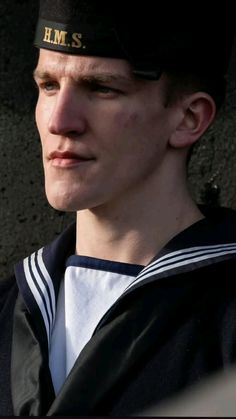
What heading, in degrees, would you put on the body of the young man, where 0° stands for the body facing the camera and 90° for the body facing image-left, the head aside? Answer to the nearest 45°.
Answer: approximately 45°
